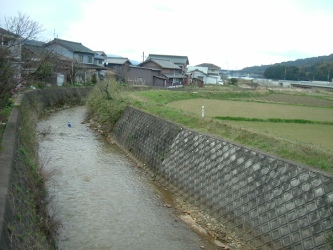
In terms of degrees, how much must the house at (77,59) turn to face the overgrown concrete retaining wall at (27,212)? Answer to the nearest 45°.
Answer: approximately 45° to its right

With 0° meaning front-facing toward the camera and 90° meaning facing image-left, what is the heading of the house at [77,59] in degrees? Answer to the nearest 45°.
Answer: approximately 315°

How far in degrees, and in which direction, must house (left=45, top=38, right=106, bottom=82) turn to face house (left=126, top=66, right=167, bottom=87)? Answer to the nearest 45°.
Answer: approximately 90° to its left

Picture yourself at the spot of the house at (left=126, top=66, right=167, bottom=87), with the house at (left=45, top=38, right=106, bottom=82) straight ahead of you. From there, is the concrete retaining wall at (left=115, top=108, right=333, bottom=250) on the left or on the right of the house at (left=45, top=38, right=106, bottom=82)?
left

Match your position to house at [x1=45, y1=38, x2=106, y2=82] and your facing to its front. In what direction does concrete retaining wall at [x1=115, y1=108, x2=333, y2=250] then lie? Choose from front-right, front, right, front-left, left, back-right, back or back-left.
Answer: front-right
